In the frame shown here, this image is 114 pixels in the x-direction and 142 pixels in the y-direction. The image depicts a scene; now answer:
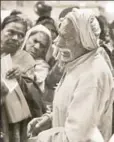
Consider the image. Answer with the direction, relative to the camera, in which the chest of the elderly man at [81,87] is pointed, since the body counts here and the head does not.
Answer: to the viewer's left

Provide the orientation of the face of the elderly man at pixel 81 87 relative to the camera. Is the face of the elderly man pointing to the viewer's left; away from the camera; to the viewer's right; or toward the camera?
to the viewer's left

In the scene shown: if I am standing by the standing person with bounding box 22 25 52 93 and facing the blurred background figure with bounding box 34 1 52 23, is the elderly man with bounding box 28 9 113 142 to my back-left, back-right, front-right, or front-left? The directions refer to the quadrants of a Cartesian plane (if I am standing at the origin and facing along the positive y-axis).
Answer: back-right
